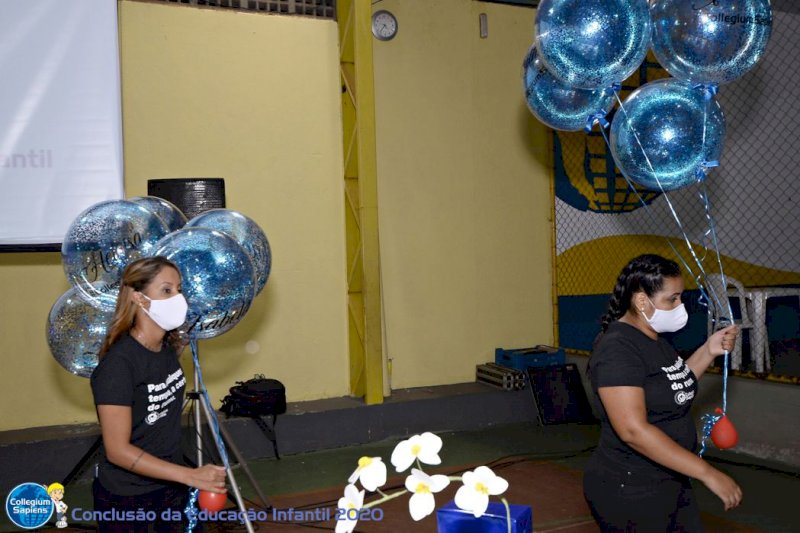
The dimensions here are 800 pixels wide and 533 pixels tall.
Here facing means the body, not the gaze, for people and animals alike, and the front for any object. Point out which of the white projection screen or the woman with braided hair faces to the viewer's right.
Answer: the woman with braided hair

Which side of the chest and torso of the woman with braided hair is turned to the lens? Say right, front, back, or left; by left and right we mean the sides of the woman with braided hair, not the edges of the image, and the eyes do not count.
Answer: right

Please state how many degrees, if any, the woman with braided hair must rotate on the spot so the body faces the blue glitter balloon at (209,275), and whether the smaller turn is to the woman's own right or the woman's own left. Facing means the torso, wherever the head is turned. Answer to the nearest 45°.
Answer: approximately 180°

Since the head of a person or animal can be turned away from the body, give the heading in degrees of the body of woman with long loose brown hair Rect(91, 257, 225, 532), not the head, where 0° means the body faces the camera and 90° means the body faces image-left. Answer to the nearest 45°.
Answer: approximately 315°

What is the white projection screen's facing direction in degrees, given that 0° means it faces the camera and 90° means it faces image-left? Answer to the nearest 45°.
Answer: approximately 0°

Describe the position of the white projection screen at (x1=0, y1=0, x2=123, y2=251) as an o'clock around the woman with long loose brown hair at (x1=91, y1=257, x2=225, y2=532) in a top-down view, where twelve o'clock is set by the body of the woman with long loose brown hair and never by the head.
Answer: The white projection screen is roughly at 7 o'clock from the woman with long loose brown hair.

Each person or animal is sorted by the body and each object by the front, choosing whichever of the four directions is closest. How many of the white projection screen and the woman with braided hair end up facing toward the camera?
1
